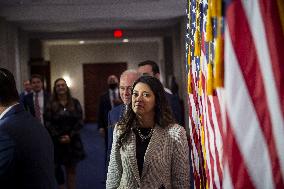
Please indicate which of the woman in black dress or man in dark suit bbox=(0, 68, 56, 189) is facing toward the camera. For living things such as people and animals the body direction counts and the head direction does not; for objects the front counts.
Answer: the woman in black dress

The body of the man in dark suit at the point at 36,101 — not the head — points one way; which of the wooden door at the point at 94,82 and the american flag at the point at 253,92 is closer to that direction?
the american flag

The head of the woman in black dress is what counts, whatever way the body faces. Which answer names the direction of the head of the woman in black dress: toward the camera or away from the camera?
toward the camera

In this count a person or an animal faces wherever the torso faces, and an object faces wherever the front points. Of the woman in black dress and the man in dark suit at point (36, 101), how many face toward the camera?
2

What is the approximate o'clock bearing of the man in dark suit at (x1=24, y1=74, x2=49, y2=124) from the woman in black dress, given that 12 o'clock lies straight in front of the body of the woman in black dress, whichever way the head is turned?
The man in dark suit is roughly at 5 o'clock from the woman in black dress.

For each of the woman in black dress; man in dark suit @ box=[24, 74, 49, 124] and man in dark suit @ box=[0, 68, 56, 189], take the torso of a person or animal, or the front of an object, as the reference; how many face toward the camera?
2

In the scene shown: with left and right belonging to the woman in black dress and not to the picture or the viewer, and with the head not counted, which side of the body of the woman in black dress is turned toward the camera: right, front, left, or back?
front

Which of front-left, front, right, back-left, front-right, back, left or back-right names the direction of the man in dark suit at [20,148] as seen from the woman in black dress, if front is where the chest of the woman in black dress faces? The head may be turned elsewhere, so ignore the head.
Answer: front

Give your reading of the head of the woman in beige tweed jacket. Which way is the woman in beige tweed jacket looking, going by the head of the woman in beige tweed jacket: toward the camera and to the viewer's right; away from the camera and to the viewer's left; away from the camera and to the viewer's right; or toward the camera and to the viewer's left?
toward the camera and to the viewer's left

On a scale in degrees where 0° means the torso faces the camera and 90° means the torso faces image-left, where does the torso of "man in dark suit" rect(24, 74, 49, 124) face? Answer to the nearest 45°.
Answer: approximately 0°

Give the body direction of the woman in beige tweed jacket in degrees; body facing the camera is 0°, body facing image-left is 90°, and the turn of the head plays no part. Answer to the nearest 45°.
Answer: approximately 45°

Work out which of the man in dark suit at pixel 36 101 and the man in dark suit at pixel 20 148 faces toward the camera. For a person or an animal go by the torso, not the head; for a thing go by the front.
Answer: the man in dark suit at pixel 36 101

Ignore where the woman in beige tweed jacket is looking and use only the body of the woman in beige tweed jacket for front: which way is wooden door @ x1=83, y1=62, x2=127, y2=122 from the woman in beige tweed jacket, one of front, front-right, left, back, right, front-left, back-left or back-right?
back-right

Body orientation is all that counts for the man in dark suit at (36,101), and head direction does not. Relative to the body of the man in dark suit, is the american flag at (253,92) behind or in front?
in front
